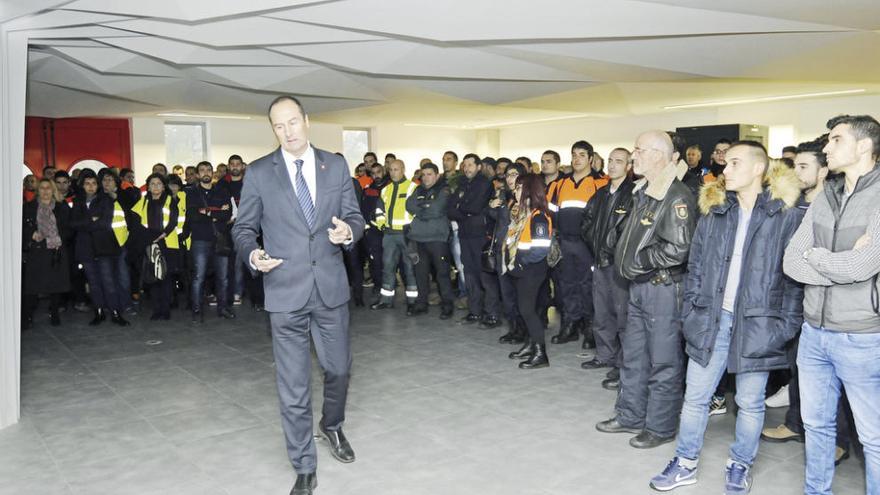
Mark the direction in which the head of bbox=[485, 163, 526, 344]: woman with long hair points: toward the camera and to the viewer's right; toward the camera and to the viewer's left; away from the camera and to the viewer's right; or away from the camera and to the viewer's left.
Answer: toward the camera and to the viewer's left

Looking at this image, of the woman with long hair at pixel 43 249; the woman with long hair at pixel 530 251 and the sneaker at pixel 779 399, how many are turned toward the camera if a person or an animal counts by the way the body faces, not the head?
1

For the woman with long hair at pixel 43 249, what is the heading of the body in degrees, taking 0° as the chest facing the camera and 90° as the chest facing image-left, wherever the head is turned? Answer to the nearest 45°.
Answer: approximately 0°

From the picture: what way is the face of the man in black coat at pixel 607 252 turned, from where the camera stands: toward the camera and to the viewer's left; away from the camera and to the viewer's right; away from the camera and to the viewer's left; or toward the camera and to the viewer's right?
toward the camera and to the viewer's left

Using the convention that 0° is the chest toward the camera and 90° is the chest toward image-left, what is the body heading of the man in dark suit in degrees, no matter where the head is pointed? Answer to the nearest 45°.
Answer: approximately 0°

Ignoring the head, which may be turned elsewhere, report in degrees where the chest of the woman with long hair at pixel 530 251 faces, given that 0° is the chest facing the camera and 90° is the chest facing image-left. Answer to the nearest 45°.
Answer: approximately 90°

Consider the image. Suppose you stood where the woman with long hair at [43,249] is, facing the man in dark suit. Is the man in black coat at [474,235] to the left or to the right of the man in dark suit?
left

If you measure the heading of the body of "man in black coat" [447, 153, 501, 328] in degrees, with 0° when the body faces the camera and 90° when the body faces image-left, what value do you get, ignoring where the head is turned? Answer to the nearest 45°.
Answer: approximately 45°

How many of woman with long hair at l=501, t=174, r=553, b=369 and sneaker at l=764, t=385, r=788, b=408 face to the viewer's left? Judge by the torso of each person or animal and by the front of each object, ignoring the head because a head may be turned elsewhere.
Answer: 2

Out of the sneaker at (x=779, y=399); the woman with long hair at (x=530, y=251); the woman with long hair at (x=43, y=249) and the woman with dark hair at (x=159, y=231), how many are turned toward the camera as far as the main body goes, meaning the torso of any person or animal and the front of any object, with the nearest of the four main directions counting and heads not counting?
2
